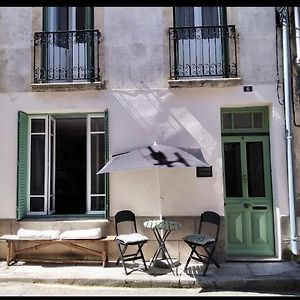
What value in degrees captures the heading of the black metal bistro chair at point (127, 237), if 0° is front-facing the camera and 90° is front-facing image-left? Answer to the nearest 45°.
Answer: approximately 315°

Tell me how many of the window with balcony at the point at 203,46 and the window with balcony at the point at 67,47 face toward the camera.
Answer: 2

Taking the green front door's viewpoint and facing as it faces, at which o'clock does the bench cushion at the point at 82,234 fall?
The bench cushion is roughly at 2 o'clock from the green front door.

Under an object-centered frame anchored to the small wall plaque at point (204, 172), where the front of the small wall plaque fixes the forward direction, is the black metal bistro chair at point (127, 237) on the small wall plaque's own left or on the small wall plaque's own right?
on the small wall plaque's own right

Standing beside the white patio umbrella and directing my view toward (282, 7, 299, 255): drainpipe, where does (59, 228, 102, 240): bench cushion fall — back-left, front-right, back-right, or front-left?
back-left

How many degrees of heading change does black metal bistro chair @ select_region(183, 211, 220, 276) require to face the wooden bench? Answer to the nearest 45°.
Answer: approximately 45° to its right

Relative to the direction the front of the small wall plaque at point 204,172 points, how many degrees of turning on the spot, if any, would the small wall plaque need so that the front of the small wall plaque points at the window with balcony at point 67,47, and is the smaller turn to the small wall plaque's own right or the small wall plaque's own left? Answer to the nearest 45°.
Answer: approximately 90° to the small wall plaque's own right

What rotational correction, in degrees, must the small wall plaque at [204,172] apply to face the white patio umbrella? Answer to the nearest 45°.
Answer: approximately 45° to its right
